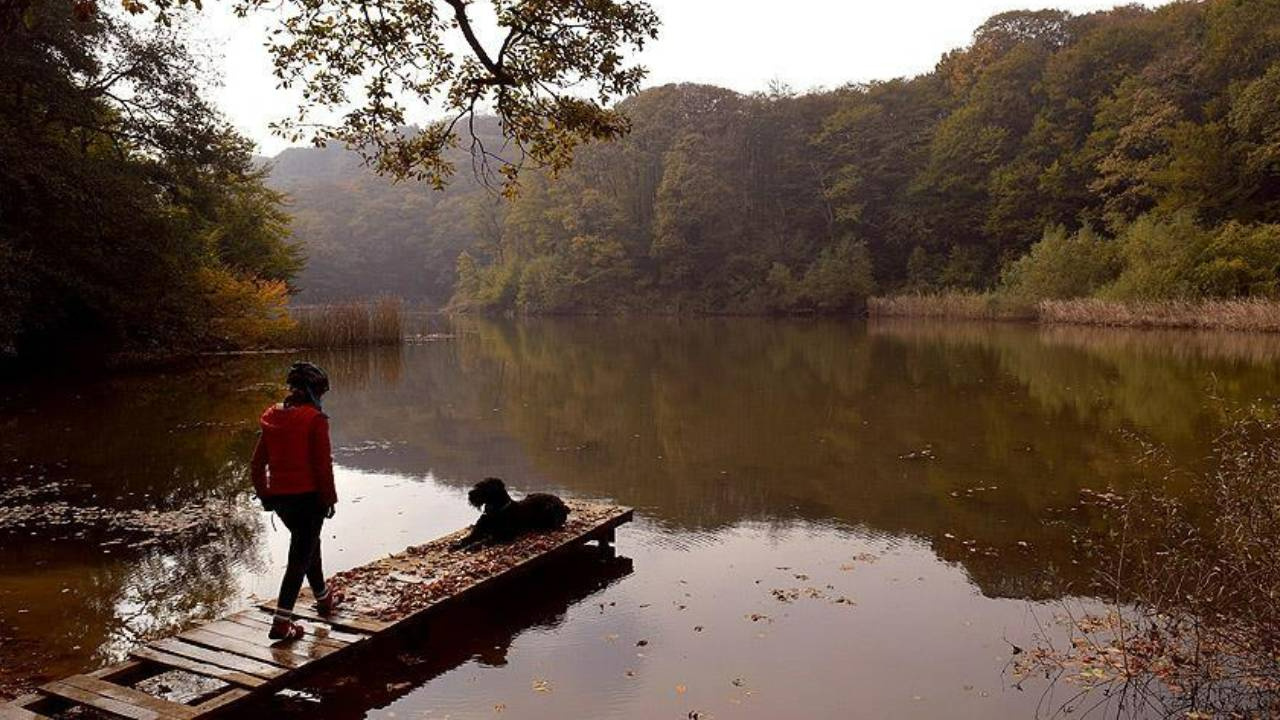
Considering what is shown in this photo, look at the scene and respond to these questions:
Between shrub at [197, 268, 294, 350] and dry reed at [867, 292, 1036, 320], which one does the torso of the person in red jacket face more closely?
the dry reed

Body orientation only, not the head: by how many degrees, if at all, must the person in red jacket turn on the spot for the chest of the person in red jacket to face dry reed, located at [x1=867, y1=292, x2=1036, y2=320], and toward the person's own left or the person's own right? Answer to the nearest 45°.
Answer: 0° — they already face it

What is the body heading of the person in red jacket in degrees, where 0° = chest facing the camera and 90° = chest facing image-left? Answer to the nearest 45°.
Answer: approximately 225°

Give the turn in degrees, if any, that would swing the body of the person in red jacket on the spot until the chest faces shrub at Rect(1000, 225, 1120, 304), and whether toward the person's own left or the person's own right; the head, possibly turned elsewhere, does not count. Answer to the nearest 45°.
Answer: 0° — they already face it

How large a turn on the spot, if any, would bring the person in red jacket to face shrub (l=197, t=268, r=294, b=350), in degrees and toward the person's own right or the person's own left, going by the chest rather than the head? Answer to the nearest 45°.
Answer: approximately 45° to the person's own left

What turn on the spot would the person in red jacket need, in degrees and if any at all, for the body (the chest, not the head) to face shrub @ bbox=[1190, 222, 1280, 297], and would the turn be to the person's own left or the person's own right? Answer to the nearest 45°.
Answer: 0° — they already face it

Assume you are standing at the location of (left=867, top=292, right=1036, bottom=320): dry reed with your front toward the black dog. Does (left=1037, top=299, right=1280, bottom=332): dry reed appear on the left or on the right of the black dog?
left
